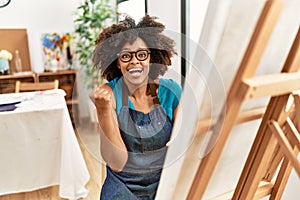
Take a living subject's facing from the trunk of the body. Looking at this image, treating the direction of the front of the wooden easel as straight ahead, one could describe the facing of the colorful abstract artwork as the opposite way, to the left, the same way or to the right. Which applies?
the opposite way

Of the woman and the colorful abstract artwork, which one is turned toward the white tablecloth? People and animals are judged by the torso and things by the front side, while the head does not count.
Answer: the colorful abstract artwork

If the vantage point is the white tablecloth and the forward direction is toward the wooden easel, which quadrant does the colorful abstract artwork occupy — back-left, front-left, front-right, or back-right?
back-left

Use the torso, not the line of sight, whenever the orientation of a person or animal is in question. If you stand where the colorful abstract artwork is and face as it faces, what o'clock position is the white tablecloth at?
The white tablecloth is roughly at 12 o'clock from the colorful abstract artwork.

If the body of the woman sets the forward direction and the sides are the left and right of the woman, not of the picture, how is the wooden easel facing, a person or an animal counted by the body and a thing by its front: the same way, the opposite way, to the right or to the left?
the opposite way

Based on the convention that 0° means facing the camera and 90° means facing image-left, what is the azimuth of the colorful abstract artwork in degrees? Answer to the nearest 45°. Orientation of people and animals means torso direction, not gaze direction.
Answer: approximately 0°

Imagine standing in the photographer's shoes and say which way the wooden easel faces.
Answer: facing away from the viewer and to the left of the viewer

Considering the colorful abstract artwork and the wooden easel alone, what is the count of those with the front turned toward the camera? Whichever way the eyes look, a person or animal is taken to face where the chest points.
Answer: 1
